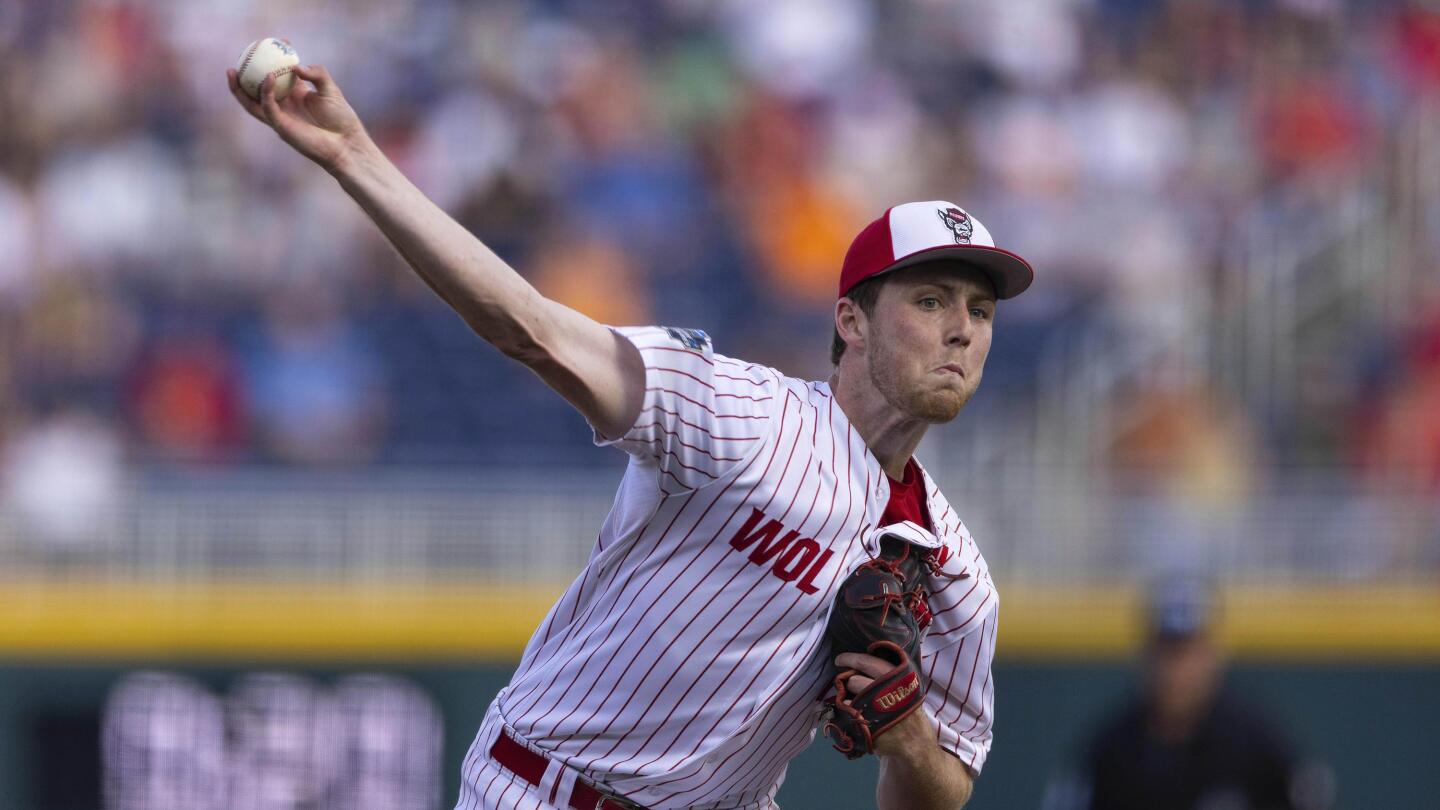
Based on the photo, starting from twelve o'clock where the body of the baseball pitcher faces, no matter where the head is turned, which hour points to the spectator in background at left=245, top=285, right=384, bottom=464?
The spectator in background is roughly at 7 o'clock from the baseball pitcher.

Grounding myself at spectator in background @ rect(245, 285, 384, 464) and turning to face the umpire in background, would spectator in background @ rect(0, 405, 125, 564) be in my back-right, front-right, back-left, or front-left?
back-right

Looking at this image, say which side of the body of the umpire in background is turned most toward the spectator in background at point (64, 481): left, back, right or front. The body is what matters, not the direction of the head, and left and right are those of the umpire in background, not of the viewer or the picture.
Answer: right

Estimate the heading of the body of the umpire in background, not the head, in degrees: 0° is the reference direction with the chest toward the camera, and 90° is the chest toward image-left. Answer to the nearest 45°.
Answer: approximately 0°

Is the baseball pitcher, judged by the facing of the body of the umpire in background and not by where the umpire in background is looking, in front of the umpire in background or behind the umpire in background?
in front

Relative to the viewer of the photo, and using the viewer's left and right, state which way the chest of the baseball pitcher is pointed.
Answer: facing the viewer and to the right of the viewer

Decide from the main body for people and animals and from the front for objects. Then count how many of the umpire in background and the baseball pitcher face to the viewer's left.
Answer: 0

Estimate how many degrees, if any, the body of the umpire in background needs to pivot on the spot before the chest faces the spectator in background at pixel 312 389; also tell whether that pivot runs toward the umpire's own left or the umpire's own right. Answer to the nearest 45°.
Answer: approximately 180°
